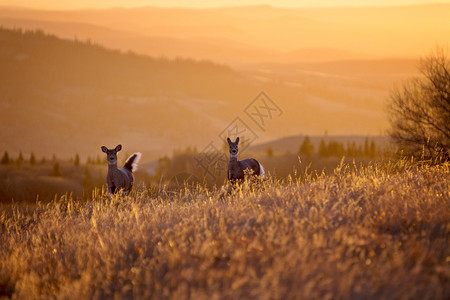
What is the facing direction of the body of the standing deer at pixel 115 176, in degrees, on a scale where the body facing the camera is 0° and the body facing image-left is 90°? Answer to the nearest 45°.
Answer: approximately 45°

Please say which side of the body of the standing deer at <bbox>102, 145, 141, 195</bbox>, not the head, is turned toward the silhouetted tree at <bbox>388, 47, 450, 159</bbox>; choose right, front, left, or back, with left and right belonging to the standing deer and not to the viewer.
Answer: back
